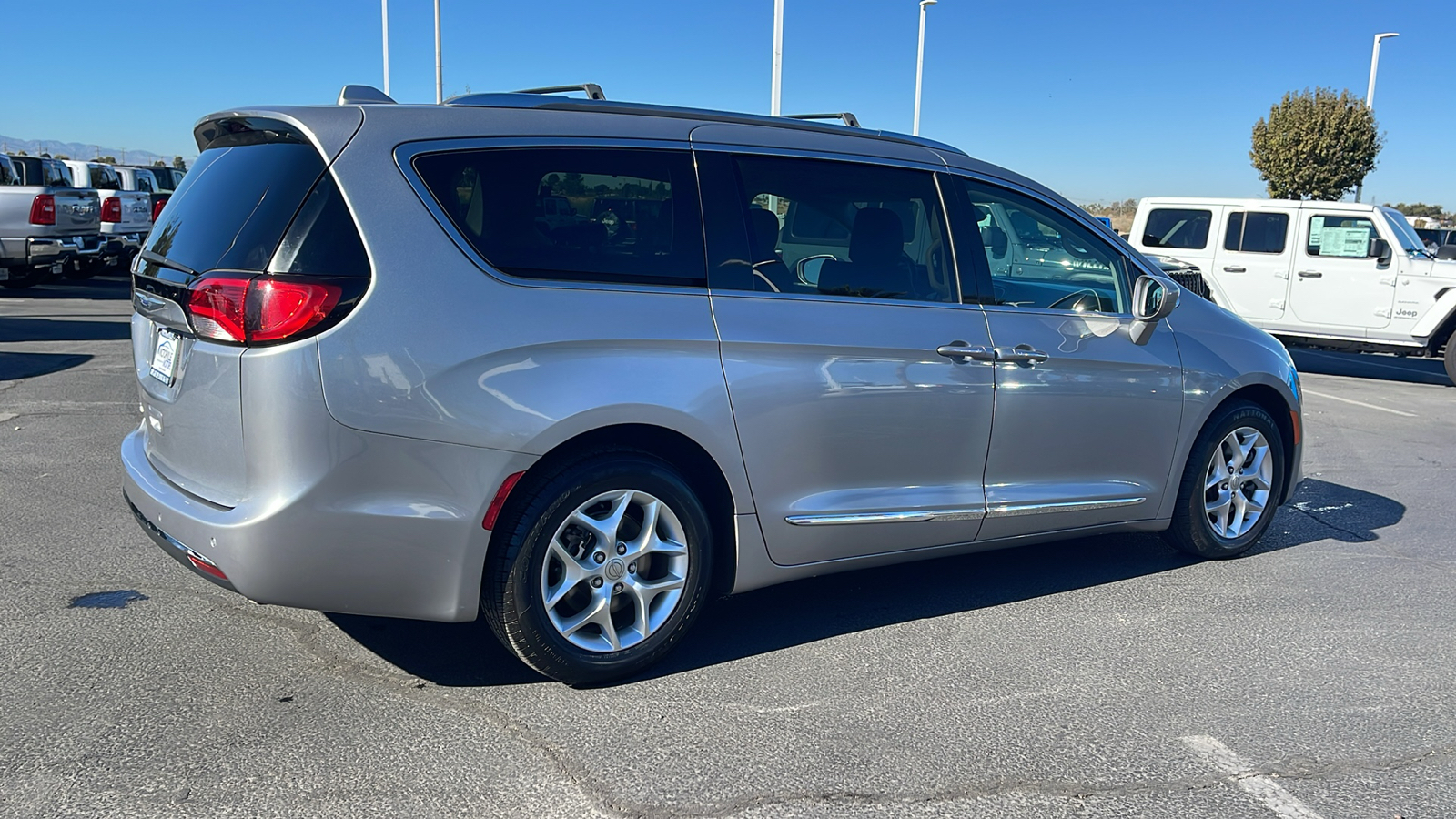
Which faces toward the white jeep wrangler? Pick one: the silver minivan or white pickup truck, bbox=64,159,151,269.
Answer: the silver minivan

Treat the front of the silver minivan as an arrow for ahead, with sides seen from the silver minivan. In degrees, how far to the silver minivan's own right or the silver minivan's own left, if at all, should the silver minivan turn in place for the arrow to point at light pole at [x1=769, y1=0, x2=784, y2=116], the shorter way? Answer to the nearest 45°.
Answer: approximately 45° to the silver minivan's own left

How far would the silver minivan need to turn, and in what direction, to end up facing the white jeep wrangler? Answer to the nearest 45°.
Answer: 0° — it already faces it

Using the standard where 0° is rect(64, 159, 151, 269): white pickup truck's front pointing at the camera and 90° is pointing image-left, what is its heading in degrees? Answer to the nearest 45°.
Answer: approximately 135°

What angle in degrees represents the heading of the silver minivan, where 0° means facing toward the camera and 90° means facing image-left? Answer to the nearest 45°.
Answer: approximately 225°
